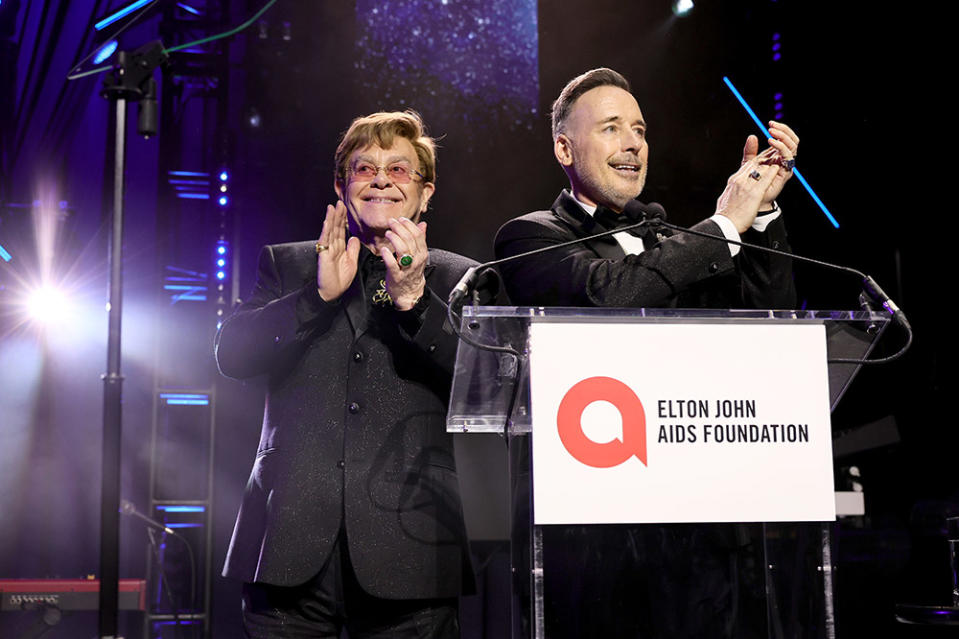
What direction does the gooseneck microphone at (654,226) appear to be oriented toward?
away from the camera

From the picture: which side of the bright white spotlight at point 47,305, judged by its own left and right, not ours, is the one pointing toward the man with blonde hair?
front

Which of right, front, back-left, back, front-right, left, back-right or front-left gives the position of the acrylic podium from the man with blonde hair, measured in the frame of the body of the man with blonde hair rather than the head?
front-left

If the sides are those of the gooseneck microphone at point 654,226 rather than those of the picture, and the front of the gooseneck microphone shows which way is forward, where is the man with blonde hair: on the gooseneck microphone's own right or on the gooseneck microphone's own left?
on the gooseneck microphone's own left

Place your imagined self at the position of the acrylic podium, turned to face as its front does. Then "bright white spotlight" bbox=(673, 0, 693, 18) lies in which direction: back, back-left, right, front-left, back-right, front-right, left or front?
back

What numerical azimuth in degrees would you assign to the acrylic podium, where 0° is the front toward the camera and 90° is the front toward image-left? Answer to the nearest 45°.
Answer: approximately 0°

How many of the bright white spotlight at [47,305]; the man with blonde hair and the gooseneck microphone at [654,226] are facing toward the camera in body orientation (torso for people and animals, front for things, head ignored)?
2

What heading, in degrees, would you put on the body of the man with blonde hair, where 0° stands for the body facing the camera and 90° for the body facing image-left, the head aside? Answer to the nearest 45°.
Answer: approximately 0°
